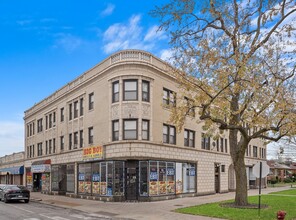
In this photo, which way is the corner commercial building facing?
toward the camera

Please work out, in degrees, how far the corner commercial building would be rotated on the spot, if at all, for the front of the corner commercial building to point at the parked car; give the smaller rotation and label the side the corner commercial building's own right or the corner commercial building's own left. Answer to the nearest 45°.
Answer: approximately 90° to the corner commercial building's own right
